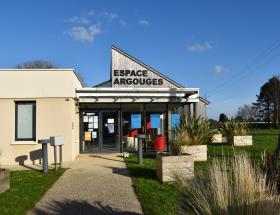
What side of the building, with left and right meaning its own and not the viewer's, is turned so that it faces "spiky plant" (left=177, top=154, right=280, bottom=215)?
front

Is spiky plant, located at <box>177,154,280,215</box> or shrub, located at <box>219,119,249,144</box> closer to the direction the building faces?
the spiky plant

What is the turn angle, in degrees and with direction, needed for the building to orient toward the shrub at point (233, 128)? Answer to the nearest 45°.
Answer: approximately 135° to its left

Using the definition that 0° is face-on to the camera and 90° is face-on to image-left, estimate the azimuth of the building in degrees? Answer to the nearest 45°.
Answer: approximately 0°

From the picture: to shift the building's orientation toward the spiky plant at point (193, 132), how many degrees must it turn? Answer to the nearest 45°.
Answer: approximately 45° to its left

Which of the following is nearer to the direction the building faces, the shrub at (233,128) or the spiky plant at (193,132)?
the spiky plant
